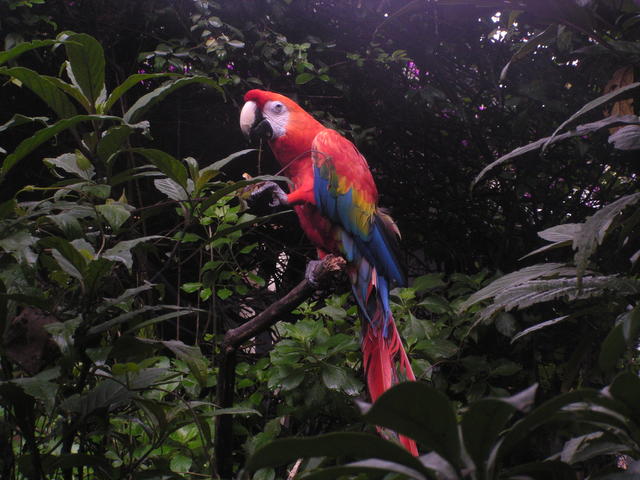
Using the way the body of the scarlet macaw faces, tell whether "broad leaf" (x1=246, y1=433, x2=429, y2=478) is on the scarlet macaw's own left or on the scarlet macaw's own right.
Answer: on the scarlet macaw's own left

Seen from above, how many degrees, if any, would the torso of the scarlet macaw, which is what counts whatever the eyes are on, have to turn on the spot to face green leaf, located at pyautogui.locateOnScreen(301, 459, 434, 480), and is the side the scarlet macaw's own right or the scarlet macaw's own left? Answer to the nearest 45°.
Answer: approximately 90° to the scarlet macaw's own left

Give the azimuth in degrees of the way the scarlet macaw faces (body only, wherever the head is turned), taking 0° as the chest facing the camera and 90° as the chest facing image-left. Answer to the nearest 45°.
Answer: approximately 90°

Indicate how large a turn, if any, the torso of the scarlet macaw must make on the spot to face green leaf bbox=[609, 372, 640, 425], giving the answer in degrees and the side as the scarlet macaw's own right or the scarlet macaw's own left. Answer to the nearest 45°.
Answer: approximately 90° to the scarlet macaw's own left
